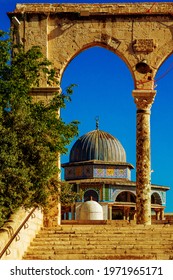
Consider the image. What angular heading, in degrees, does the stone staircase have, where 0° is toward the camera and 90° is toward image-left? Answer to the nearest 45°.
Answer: approximately 0°
